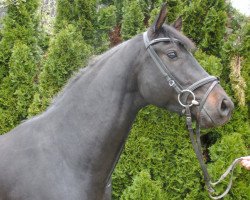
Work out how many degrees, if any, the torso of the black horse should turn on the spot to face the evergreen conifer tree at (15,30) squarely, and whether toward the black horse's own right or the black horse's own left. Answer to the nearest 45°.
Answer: approximately 135° to the black horse's own left

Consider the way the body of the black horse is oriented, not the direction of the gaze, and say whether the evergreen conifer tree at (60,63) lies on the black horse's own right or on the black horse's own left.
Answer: on the black horse's own left

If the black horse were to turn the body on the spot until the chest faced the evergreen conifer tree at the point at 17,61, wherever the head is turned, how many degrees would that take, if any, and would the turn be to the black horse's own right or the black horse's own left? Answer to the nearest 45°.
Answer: approximately 135° to the black horse's own left

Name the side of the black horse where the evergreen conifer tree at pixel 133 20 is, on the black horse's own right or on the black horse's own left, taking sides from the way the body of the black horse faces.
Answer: on the black horse's own left

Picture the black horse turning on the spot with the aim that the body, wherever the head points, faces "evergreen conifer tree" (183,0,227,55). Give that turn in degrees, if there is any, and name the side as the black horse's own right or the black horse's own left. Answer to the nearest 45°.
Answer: approximately 90° to the black horse's own left

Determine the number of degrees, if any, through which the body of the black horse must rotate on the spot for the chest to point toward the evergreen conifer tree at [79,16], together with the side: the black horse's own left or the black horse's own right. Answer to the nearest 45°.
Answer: approximately 90° to the black horse's own left

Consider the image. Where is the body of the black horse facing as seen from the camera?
to the viewer's right
